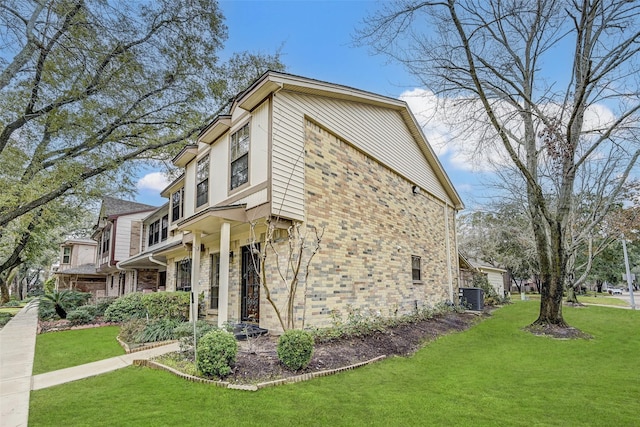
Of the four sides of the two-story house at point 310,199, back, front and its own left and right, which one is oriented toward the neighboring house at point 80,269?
right

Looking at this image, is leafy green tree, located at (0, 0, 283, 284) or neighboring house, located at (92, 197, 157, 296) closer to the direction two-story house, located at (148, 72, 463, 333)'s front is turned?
the leafy green tree

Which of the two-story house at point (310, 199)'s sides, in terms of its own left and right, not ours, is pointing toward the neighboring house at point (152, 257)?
right

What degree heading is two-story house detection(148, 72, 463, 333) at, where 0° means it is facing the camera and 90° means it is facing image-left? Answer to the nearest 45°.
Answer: approximately 45°

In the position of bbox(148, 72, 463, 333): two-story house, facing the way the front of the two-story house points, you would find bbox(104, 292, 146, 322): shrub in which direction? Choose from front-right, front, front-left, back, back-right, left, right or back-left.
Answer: right

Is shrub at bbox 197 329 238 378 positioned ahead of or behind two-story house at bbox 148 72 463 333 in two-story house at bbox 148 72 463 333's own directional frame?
ahead

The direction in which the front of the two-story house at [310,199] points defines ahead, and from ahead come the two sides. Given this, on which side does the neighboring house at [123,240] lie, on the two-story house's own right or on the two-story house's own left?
on the two-story house's own right
